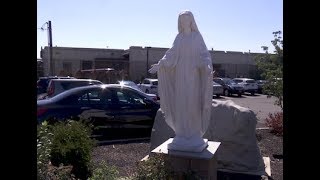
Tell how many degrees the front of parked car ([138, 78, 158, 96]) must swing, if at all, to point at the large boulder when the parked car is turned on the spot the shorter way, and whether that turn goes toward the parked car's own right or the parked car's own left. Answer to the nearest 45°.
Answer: approximately 45° to the parked car's own left

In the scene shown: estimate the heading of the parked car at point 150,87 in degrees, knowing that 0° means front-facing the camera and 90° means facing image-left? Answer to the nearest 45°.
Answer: approximately 45°

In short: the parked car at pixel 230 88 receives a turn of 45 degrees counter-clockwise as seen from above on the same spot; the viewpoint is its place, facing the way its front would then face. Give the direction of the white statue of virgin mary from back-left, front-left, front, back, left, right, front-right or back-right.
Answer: right

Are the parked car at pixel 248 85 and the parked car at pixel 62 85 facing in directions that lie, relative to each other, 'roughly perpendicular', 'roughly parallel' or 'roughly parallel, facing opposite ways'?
roughly perpendicular

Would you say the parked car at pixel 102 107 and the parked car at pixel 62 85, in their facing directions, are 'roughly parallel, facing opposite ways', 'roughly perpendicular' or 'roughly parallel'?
roughly parallel

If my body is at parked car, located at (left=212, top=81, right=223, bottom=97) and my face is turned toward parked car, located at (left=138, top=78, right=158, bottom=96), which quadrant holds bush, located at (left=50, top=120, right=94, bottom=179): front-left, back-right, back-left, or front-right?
front-left

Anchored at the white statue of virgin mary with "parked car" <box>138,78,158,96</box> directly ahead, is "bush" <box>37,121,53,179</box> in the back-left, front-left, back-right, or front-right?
back-left

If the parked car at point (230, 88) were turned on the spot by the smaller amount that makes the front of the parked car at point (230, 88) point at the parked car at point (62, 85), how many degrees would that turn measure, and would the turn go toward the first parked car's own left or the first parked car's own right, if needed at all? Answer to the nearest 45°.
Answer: approximately 45° to the first parked car's own right

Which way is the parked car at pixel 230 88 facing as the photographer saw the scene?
facing the viewer and to the right of the viewer
